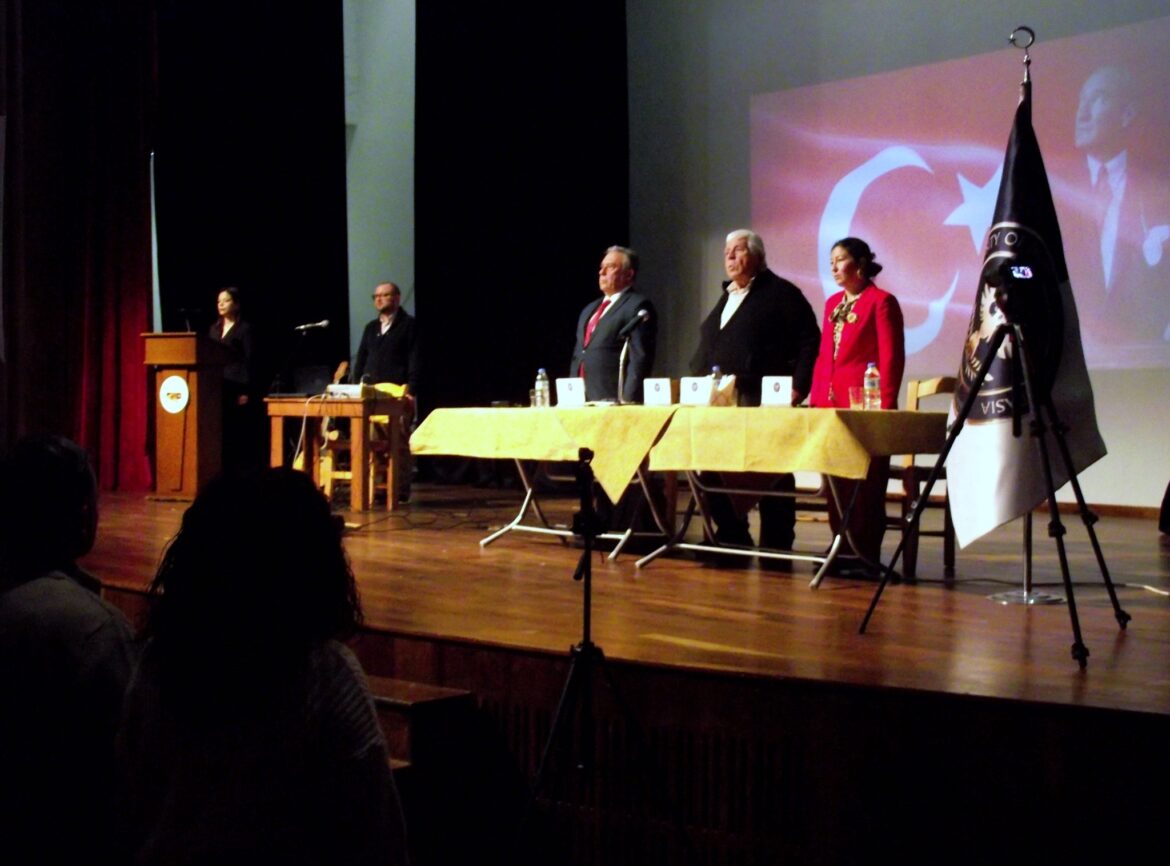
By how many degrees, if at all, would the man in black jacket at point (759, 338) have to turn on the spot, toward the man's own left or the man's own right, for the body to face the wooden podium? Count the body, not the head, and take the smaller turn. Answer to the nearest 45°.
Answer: approximately 90° to the man's own right

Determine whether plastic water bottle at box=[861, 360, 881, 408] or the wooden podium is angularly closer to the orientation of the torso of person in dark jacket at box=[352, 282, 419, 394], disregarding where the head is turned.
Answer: the wooden podium

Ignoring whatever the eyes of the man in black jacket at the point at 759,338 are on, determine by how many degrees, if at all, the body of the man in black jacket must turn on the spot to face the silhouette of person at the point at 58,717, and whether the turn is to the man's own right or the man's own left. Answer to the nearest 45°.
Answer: approximately 45° to the man's own left

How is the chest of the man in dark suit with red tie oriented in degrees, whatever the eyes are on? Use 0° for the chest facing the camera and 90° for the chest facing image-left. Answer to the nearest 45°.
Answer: approximately 45°

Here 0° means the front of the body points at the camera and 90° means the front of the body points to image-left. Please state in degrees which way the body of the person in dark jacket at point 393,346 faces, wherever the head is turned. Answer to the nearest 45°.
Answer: approximately 45°

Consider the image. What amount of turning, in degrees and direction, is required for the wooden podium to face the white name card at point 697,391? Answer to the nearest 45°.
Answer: approximately 90° to its left

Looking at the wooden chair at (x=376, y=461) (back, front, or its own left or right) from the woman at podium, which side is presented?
right

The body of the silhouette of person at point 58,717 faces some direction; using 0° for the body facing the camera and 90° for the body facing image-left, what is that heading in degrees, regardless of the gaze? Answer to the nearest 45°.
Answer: approximately 225°

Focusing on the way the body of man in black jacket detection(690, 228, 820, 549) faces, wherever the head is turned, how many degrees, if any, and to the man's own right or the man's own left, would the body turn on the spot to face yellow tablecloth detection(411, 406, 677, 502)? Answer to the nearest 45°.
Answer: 0° — they already face it

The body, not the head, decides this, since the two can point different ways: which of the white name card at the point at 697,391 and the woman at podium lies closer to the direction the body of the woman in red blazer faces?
the white name card

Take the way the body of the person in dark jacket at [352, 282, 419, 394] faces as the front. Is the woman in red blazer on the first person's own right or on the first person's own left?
on the first person's own left
